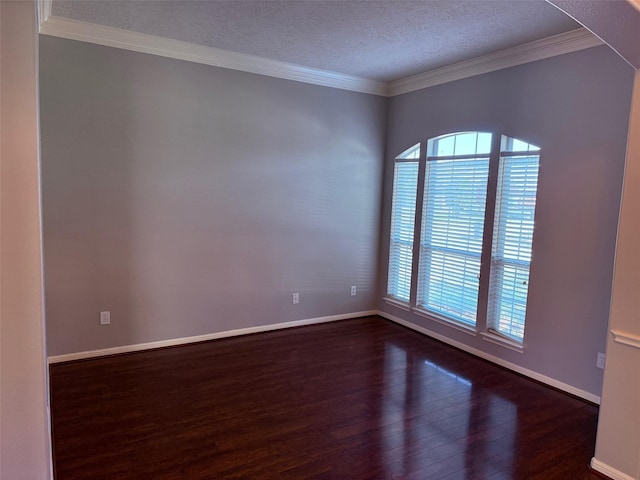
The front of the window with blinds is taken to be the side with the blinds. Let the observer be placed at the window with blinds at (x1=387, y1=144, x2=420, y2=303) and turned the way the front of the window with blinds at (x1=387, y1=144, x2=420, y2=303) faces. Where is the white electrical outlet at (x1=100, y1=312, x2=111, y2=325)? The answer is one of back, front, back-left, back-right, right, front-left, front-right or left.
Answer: front

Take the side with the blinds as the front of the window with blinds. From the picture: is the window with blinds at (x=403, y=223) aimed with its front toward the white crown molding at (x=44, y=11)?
yes

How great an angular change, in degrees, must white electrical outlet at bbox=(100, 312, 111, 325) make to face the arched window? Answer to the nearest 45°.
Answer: approximately 90° to its left

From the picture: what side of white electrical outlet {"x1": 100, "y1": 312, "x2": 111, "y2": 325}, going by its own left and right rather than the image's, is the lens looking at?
front

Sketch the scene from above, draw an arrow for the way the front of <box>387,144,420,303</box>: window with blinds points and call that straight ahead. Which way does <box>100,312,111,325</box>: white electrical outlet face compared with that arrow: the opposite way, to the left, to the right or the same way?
to the left

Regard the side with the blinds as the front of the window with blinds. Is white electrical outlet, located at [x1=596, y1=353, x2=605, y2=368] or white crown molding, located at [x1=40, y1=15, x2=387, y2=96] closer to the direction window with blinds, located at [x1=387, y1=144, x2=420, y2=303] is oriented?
the white crown molding

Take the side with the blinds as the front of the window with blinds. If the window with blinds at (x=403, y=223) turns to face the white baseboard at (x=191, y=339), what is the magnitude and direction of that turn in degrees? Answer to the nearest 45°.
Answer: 0° — it already faces it

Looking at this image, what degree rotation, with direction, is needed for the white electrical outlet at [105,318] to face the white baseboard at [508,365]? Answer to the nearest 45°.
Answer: approximately 45° to its left

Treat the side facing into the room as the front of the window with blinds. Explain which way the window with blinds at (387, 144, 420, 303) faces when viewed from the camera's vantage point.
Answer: facing the viewer and to the left of the viewer

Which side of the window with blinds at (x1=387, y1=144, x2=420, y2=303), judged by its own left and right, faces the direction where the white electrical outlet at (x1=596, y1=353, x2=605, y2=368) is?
left

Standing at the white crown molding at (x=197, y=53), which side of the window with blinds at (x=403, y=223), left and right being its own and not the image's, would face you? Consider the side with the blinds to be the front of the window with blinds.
front

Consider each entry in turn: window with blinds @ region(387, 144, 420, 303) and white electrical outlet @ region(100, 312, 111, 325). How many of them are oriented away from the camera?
0
